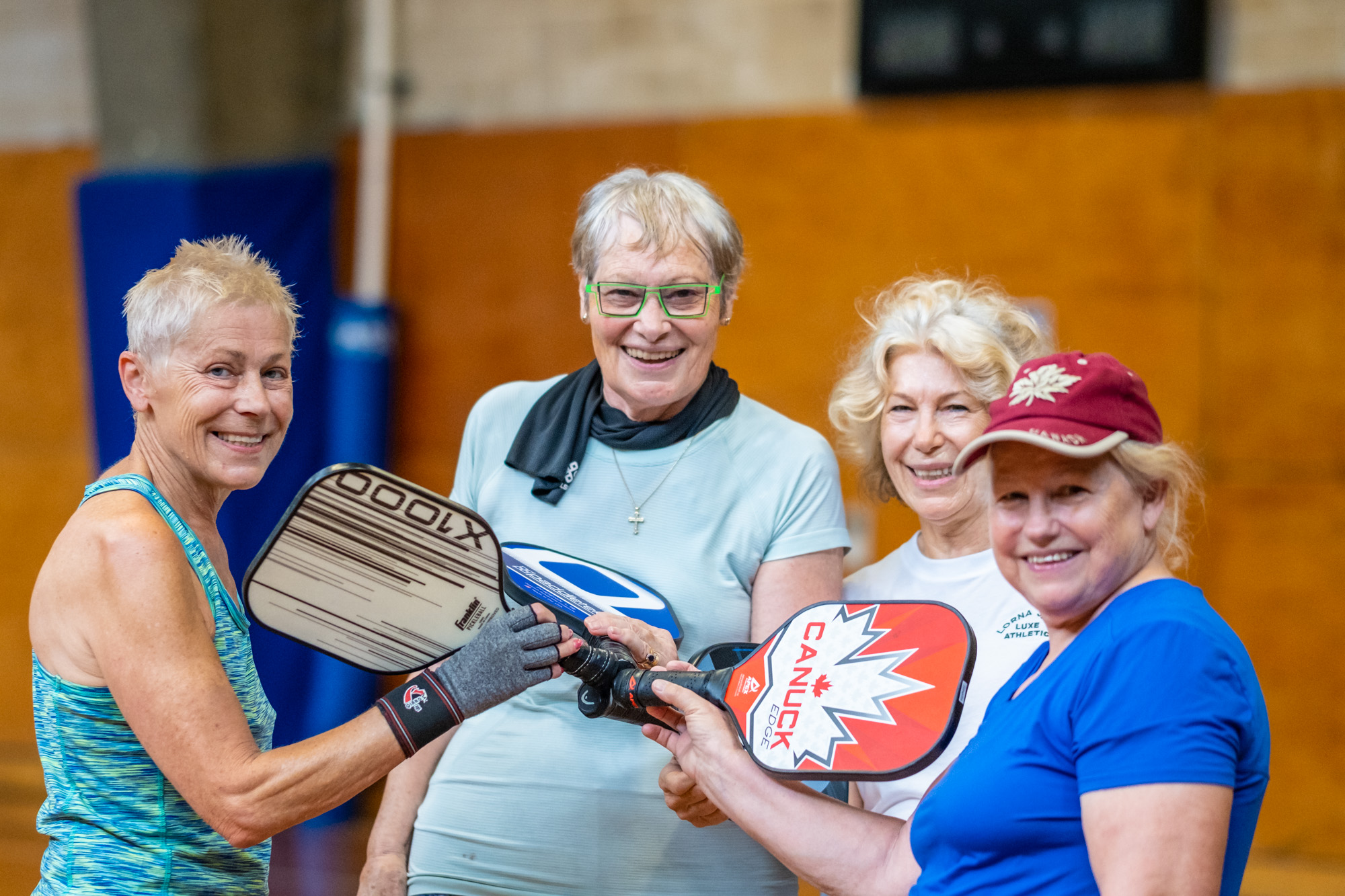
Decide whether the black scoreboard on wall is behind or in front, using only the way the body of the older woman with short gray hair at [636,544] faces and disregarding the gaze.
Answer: behind

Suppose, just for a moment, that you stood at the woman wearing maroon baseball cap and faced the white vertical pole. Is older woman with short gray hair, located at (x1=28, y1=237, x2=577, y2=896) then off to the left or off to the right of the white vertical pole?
left

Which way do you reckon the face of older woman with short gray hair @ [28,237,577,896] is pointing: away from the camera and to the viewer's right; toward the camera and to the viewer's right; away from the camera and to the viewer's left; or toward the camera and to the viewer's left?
toward the camera and to the viewer's right

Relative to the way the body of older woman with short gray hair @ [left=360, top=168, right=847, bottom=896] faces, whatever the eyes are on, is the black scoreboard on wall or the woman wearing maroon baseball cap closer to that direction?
the woman wearing maroon baseball cap

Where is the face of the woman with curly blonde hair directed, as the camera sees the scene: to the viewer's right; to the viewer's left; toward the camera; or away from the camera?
toward the camera

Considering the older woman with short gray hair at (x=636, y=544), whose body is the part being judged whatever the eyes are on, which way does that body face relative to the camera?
toward the camera

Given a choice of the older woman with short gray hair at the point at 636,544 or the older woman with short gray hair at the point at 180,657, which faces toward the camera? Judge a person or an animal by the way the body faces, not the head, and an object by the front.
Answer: the older woman with short gray hair at the point at 636,544

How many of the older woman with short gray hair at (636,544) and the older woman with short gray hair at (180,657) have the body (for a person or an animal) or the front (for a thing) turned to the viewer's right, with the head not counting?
1

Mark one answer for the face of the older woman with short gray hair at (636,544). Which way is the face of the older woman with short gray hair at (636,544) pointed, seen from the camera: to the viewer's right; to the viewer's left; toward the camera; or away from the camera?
toward the camera

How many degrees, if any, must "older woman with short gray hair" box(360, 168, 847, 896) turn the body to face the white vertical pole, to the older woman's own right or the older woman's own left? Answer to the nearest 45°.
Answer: approximately 180°

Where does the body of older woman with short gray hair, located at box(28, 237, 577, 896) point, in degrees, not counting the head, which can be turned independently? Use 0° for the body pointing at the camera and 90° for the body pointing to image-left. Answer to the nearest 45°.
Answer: approximately 270°

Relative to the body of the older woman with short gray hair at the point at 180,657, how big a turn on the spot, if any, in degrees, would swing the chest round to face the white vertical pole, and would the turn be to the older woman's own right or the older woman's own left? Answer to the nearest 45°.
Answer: approximately 90° to the older woman's own left

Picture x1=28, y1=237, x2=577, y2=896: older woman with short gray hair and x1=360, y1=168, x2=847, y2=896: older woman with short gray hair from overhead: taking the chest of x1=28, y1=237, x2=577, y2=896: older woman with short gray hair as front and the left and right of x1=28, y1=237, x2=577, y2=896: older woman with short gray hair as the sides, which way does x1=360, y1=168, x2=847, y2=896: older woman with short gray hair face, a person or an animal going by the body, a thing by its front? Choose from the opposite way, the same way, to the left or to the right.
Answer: to the right
